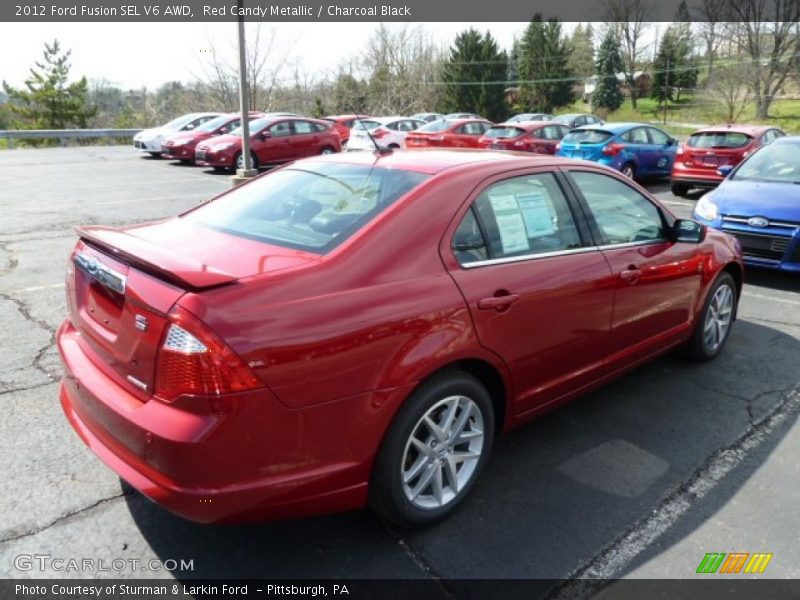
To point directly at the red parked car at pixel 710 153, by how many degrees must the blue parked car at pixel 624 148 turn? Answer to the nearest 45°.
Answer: approximately 90° to its right

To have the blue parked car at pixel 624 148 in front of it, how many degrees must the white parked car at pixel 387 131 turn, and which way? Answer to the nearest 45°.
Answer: approximately 90° to its right

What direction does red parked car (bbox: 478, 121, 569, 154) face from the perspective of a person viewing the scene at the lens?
facing away from the viewer and to the right of the viewer

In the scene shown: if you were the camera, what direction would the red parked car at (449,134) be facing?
facing away from the viewer and to the right of the viewer

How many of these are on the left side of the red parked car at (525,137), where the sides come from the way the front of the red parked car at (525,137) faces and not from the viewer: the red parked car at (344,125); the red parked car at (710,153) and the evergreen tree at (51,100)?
2

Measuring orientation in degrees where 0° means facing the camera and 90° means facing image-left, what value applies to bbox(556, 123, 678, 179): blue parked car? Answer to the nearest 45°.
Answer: approximately 225°

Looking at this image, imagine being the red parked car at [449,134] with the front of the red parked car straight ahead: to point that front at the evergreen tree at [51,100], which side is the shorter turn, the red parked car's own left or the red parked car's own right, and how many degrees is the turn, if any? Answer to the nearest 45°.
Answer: approximately 90° to the red parked car's own left

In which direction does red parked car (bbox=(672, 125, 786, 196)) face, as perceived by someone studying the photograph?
facing away from the viewer and to the right of the viewer

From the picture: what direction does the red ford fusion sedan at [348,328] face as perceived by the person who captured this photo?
facing away from the viewer and to the right of the viewer

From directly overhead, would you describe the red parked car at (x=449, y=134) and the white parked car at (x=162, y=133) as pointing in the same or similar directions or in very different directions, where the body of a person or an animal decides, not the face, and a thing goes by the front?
very different directions
